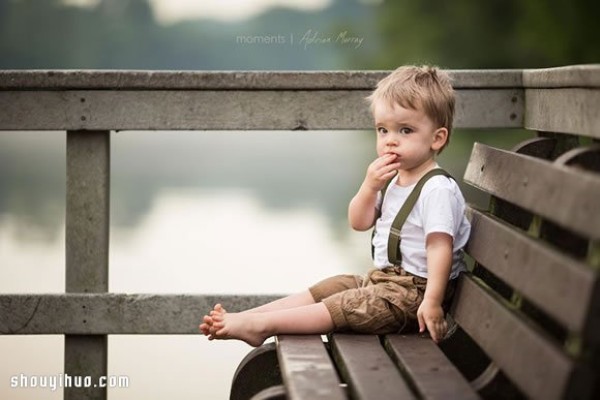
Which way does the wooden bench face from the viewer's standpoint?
to the viewer's left
